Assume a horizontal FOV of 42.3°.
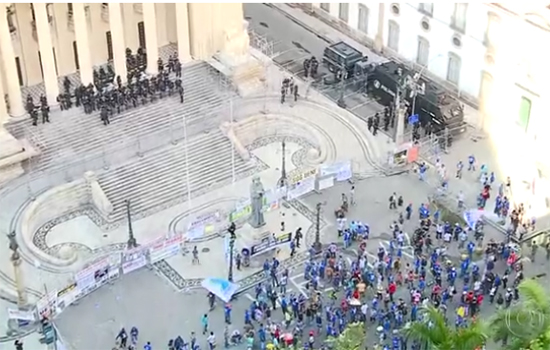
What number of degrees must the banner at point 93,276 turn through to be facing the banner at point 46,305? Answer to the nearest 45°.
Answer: approximately 90° to its right

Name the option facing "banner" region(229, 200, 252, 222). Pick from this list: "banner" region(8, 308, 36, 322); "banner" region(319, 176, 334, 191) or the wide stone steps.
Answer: the wide stone steps

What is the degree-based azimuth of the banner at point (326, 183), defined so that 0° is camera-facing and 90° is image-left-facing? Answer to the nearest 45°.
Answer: approximately 315°

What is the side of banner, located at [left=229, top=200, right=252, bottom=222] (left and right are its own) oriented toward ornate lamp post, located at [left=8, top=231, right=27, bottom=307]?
right

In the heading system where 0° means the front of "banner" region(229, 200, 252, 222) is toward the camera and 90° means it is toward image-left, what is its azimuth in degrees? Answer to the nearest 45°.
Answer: approximately 315°

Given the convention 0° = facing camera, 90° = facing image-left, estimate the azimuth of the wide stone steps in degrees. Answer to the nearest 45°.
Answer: approximately 315°

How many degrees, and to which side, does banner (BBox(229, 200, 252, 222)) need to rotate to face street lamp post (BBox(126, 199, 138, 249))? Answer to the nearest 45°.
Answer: approximately 135° to its right

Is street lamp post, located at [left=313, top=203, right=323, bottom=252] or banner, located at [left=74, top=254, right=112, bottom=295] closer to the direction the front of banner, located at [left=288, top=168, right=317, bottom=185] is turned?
the street lamp post

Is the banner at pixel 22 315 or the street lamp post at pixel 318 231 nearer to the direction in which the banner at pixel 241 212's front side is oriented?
the street lamp post

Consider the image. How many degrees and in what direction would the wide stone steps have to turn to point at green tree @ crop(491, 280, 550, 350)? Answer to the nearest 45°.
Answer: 0° — it already faces it
